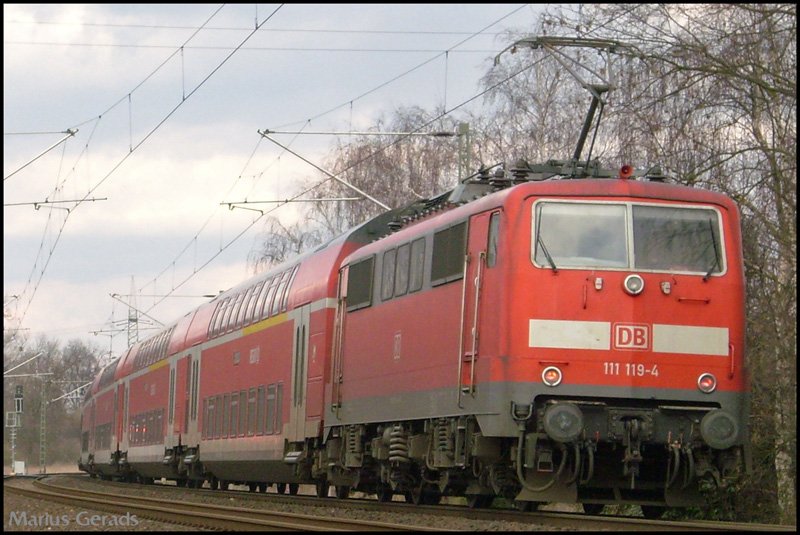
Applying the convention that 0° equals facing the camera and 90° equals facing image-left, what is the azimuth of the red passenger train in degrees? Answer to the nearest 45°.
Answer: approximately 315°

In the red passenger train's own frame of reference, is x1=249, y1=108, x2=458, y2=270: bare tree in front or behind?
behind
